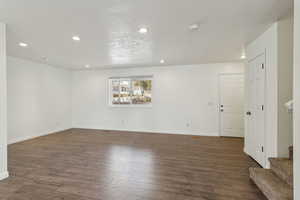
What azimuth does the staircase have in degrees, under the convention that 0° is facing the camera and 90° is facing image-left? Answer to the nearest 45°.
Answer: approximately 45°

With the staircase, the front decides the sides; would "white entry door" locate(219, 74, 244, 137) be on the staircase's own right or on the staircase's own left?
on the staircase's own right

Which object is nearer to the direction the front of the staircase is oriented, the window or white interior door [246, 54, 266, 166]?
the window

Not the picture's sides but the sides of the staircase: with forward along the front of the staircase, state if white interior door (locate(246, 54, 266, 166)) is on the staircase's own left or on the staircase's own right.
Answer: on the staircase's own right

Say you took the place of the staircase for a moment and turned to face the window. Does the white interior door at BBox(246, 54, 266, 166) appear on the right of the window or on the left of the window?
right

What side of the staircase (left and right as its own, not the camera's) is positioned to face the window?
right

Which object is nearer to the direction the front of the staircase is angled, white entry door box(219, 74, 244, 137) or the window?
the window
